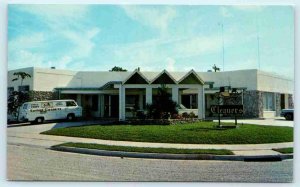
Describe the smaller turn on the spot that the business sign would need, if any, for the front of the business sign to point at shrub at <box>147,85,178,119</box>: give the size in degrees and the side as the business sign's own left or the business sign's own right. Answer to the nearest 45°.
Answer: approximately 135° to the business sign's own right

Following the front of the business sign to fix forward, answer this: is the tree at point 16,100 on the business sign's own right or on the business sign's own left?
on the business sign's own right

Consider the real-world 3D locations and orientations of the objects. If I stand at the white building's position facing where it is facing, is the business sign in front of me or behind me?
in front

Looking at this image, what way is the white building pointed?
toward the camera

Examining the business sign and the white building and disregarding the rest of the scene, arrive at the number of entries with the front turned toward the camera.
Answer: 2

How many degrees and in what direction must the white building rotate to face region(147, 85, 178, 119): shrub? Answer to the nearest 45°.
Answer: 0° — it already faces it

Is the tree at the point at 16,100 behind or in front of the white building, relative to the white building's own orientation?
in front

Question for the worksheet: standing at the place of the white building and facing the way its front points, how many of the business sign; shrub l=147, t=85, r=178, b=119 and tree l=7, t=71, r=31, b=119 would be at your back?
0

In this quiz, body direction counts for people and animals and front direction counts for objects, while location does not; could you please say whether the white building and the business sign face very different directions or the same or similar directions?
same or similar directions

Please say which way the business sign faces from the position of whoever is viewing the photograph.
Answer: facing the viewer

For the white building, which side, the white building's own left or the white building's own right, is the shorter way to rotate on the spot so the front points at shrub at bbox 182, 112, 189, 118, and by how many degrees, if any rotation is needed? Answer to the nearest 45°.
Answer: approximately 45° to the white building's own left

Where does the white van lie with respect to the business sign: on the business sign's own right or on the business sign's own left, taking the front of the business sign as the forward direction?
on the business sign's own right
